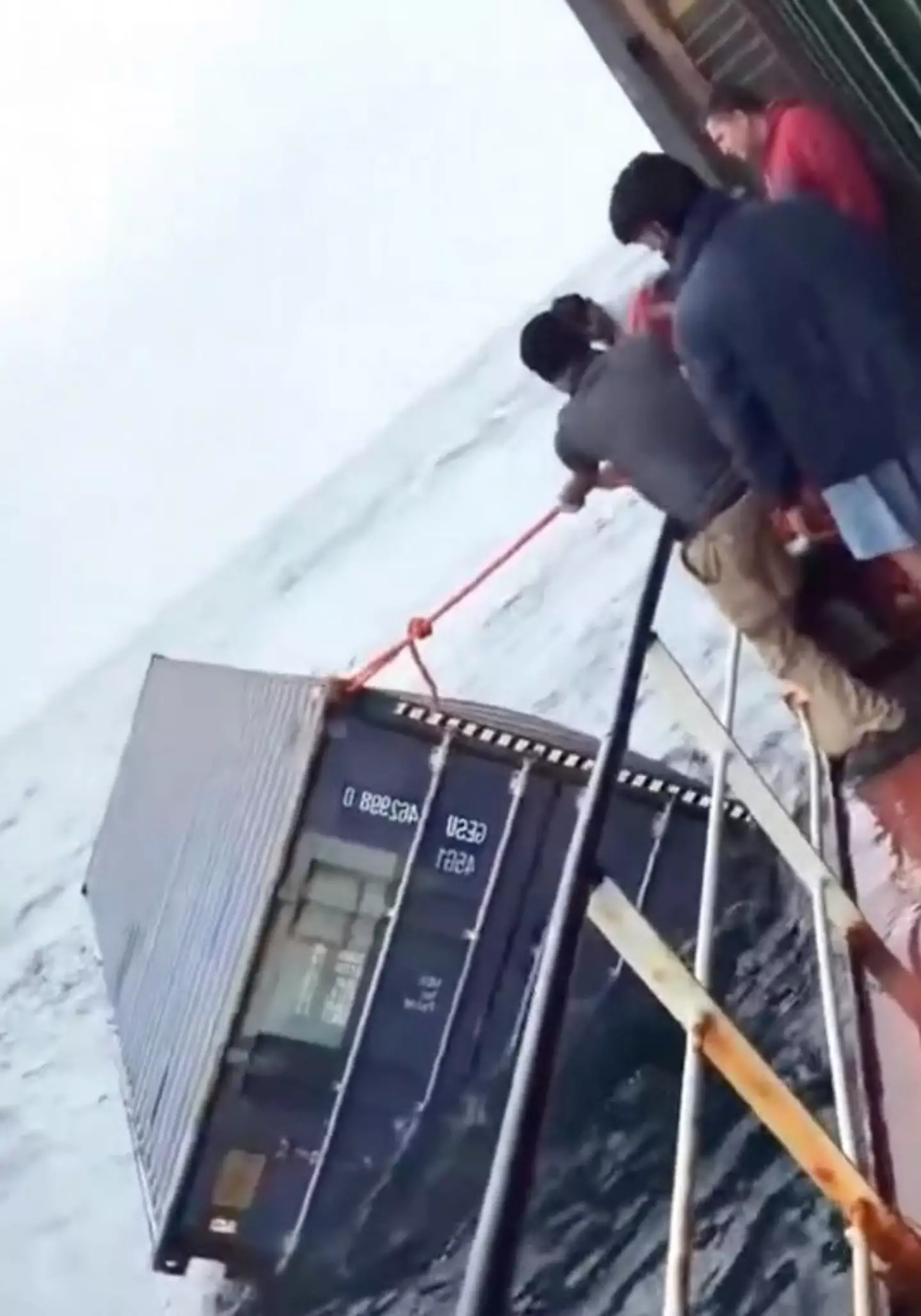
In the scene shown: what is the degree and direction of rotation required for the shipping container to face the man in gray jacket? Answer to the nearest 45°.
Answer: approximately 45° to its left

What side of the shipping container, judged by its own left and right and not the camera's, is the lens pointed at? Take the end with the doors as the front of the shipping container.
front

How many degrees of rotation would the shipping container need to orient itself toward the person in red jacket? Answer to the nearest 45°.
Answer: approximately 45° to its left

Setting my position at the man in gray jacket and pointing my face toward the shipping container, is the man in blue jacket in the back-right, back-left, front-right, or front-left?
back-left

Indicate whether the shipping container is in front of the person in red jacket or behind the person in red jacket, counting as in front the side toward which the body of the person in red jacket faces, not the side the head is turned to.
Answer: in front

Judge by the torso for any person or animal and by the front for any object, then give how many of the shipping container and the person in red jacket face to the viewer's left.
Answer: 1

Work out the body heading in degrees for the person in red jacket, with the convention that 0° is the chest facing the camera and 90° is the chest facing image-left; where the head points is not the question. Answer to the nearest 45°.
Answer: approximately 90°
